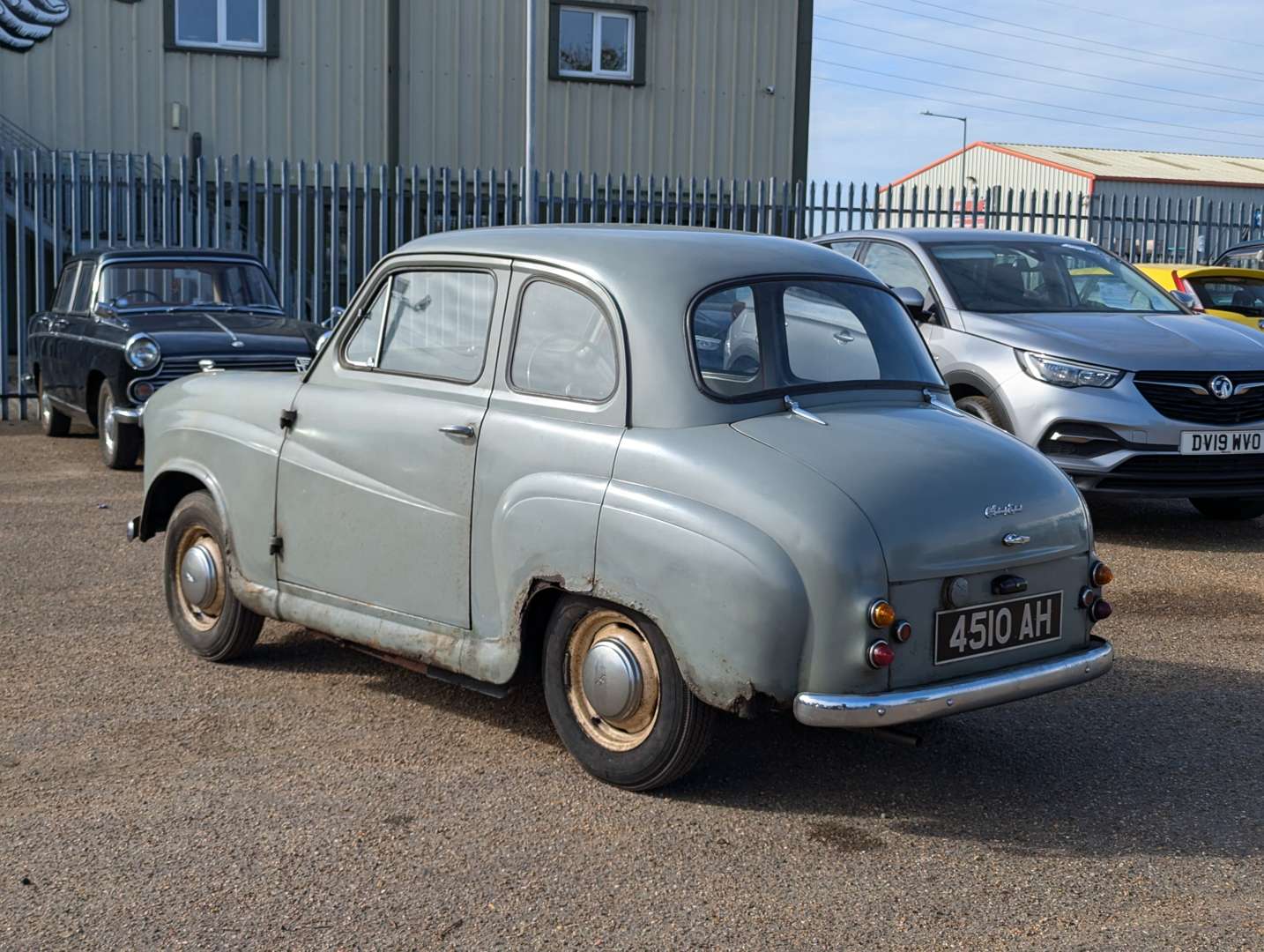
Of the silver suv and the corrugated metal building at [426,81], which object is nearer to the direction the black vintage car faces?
the silver suv

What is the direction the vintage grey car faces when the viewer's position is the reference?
facing away from the viewer and to the left of the viewer

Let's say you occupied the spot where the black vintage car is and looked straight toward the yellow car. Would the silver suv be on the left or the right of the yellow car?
right

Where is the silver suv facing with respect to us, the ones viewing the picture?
facing the viewer and to the right of the viewer

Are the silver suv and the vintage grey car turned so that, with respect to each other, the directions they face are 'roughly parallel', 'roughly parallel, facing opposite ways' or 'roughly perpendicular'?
roughly parallel, facing opposite ways

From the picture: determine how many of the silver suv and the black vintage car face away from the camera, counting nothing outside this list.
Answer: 0

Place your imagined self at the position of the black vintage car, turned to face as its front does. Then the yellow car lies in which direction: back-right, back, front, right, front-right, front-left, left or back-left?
front-left

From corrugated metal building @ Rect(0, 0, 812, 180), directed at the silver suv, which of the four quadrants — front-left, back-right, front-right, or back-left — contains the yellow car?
front-left

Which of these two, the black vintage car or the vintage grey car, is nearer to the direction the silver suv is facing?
the vintage grey car

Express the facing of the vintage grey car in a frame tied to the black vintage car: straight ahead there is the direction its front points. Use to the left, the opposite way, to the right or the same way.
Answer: the opposite way

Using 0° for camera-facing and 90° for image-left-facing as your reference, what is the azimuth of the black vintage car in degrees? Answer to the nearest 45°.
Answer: approximately 315°

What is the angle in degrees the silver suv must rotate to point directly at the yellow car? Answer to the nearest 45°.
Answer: approximately 135° to its left

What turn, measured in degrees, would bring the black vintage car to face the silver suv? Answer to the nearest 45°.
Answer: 0° — it already faces it

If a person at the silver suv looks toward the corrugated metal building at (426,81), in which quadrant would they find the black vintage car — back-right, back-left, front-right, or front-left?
front-left
